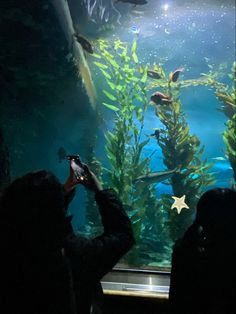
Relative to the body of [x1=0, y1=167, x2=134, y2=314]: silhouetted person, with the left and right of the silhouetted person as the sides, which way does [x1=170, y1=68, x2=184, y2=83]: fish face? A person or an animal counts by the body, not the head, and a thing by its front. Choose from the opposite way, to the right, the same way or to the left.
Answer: to the left

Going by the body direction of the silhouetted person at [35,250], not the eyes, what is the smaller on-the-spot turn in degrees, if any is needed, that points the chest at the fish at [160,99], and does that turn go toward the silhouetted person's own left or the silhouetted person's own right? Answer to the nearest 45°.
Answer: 0° — they already face it

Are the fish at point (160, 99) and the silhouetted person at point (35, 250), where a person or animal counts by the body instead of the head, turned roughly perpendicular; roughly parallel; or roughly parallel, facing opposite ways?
roughly perpendicular

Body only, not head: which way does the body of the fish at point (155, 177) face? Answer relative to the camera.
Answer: to the viewer's left

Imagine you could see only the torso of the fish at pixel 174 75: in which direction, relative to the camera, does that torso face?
to the viewer's left

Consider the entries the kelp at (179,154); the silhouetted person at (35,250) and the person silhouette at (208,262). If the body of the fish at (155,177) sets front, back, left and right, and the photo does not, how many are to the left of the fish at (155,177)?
2

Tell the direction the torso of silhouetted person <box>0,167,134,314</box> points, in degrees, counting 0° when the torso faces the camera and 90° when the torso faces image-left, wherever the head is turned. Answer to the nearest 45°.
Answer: approximately 225°

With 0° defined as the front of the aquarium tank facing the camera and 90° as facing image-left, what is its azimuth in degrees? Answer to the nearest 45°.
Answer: approximately 0°
